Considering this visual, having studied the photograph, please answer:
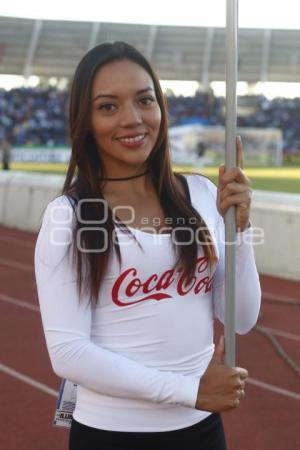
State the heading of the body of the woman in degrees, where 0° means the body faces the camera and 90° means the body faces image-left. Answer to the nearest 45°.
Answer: approximately 315°

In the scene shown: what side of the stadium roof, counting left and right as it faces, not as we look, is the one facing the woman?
front

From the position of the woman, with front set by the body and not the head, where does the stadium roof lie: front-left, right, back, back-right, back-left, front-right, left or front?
back-left

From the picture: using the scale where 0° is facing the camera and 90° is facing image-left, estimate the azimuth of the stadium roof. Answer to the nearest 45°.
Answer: approximately 0°

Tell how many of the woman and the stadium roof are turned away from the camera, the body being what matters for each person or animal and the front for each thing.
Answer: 0
